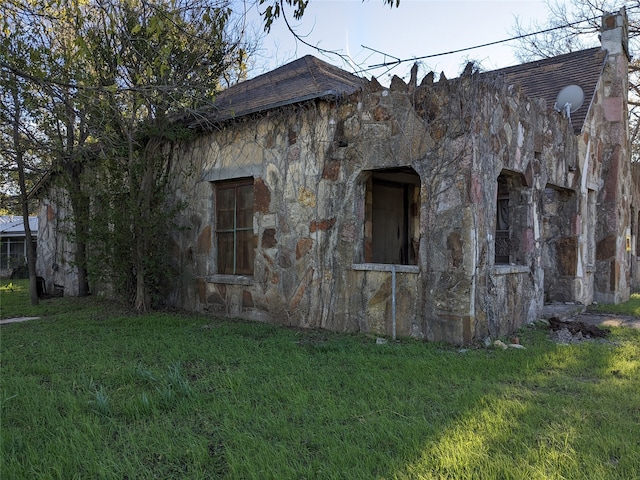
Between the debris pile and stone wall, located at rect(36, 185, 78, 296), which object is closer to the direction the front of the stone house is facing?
the debris pile

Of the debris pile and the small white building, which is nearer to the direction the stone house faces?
the debris pile
